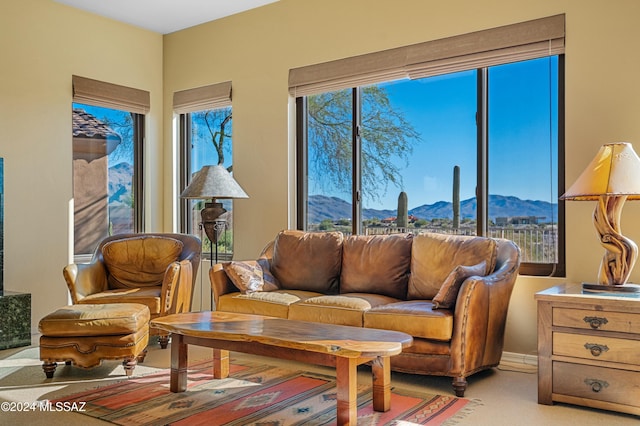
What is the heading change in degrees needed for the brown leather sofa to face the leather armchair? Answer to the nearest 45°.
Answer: approximately 45° to its right

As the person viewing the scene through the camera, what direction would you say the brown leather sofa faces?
facing the viewer and to the left of the viewer

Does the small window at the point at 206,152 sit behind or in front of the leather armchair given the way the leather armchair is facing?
behind

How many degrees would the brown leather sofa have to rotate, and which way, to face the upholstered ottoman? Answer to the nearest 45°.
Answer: approximately 45° to its right

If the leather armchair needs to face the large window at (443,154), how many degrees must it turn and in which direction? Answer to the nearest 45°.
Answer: approximately 90° to its left

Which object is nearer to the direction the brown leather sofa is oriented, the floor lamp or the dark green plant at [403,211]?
the floor lamp

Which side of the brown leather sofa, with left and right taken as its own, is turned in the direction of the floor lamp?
right

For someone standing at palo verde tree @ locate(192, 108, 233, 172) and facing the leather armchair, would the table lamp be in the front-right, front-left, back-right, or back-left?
front-left

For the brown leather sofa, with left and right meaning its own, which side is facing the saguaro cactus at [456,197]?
back

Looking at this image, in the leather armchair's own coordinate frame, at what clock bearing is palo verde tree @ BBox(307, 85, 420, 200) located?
The palo verde tree is roughly at 8 o'clock from the leather armchair.

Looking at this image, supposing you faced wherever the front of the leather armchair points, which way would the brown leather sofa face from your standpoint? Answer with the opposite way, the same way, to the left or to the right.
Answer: the same way
